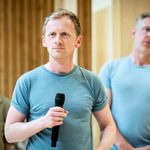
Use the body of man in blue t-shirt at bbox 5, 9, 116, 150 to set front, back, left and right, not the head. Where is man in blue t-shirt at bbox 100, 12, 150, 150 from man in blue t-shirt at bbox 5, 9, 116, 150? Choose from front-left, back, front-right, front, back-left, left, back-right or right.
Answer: back-left

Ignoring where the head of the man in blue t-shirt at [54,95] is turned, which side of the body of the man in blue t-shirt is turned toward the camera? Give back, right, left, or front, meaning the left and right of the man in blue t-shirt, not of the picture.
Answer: front
